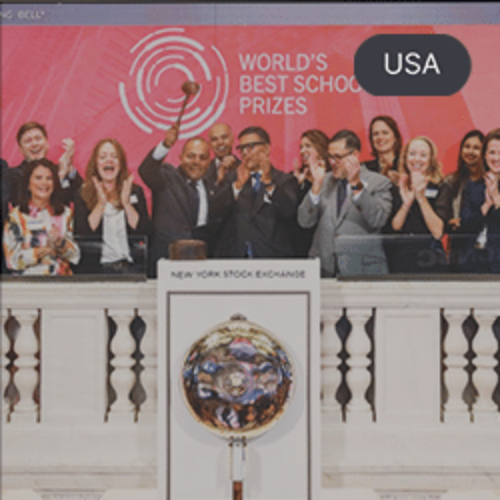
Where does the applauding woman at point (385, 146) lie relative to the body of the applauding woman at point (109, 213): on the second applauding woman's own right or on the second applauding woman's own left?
on the second applauding woman's own left

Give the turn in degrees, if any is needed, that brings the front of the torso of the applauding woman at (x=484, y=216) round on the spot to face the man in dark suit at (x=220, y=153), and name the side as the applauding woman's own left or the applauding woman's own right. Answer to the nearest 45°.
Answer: approximately 90° to the applauding woman's own right

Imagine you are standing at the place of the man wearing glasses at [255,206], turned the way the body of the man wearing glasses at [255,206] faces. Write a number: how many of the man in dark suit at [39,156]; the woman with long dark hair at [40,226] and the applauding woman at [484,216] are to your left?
1

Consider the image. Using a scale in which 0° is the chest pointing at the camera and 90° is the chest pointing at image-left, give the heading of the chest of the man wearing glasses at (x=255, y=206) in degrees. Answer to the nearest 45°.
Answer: approximately 0°

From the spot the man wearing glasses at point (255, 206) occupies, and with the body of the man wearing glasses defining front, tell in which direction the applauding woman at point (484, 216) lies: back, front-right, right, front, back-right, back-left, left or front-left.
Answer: left

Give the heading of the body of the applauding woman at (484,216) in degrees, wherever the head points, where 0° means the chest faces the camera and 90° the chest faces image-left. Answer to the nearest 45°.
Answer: approximately 0°
